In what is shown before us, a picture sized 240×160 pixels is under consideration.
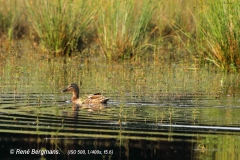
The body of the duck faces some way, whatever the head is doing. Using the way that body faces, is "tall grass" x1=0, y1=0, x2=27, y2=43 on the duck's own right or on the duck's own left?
on the duck's own right

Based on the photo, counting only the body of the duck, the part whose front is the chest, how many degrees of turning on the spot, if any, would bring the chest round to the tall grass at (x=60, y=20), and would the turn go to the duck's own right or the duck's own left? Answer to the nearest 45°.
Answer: approximately 90° to the duck's own right

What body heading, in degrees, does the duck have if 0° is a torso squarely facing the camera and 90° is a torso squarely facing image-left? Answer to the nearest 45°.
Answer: approximately 90°

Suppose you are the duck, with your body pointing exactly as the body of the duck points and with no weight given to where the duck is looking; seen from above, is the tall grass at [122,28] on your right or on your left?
on your right

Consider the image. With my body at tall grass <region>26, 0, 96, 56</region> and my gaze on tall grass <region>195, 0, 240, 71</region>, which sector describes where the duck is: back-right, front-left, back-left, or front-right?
front-right

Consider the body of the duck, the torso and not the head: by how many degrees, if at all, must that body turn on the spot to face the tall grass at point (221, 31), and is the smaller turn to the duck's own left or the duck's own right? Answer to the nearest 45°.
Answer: approximately 135° to the duck's own right
